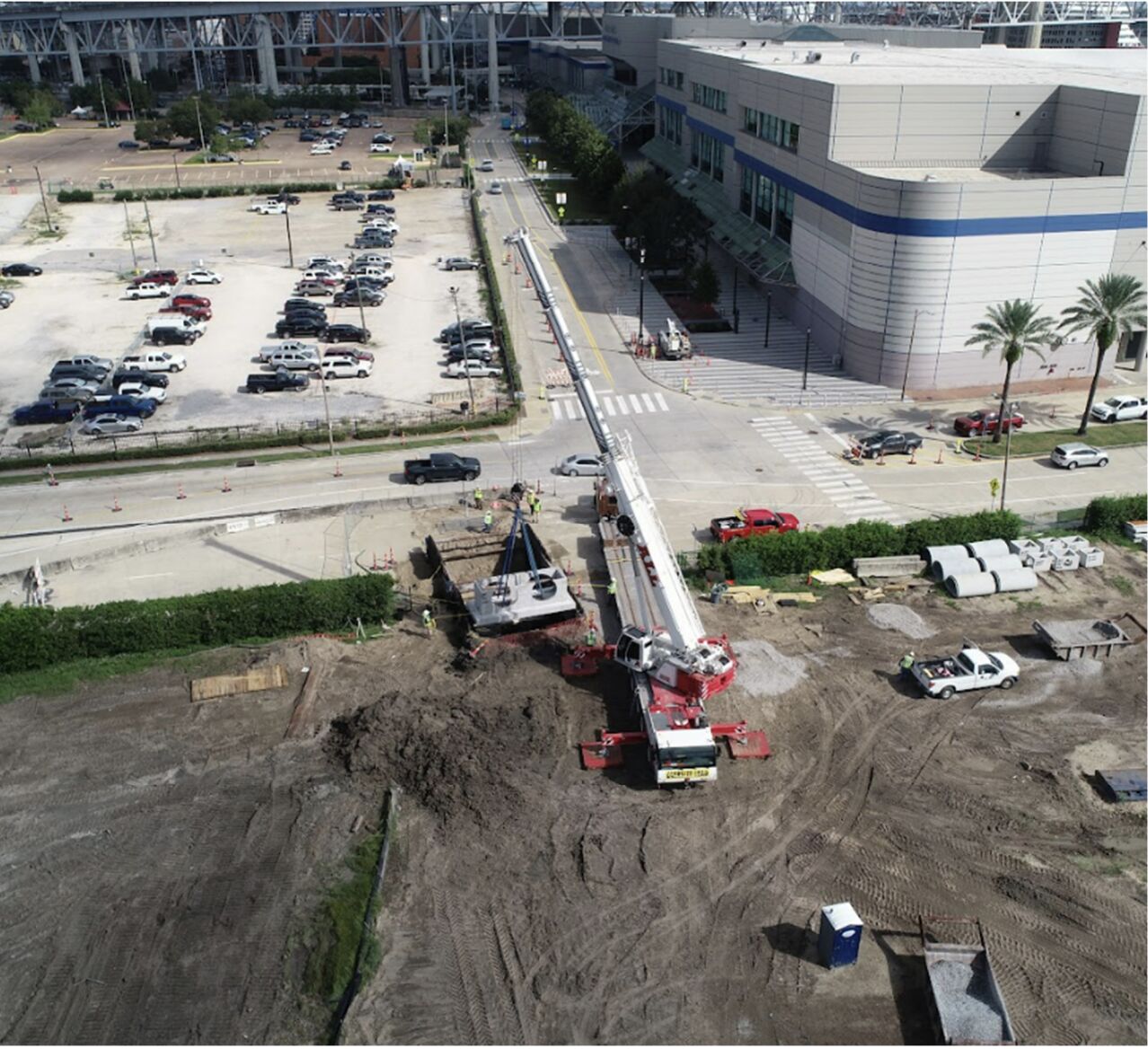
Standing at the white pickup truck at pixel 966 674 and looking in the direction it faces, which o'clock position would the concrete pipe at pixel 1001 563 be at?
The concrete pipe is roughly at 9 o'clock from the white pickup truck.

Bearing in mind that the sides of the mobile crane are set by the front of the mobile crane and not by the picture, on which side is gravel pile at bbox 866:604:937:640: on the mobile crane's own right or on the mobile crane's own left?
on the mobile crane's own left

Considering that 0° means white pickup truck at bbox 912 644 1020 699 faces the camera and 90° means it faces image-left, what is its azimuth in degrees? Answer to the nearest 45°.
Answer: approximately 270°

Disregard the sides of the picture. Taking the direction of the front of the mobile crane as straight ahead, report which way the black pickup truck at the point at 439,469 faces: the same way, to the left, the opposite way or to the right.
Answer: to the left

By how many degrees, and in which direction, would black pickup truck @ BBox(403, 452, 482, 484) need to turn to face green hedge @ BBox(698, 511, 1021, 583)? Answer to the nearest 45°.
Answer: approximately 45° to its right

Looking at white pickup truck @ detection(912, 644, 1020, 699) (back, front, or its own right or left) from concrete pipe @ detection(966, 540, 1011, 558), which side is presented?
left

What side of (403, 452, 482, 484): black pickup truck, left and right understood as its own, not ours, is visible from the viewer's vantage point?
right

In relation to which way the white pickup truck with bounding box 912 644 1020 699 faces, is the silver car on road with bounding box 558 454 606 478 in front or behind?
behind

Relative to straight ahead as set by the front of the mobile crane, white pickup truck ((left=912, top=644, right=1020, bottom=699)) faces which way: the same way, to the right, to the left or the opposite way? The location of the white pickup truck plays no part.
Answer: to the left

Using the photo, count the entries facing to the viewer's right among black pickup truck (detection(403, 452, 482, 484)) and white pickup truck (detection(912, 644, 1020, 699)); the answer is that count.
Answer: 2

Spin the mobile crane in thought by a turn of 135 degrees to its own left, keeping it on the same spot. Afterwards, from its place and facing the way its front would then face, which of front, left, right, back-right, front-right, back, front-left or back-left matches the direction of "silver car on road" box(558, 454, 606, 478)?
front-left

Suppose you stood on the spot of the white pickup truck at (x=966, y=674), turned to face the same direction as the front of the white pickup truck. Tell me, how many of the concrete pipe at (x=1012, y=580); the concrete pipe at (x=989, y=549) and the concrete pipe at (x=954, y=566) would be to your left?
3

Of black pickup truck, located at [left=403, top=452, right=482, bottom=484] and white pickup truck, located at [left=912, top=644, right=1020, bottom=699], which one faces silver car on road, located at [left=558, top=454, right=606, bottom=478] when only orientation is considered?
the black pickup truck

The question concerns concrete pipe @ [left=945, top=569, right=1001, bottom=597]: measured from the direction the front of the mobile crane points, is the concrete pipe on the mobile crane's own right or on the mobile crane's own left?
on the mobile crane's own left
